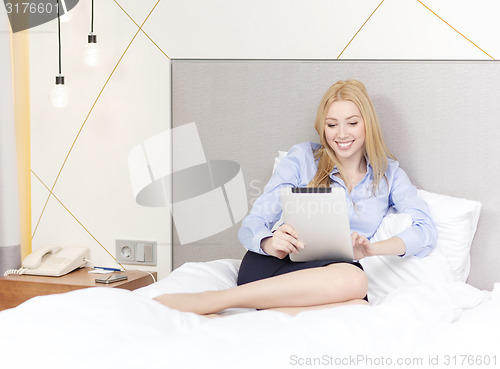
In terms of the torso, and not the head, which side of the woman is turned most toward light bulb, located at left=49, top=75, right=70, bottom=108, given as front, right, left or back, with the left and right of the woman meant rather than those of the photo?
right

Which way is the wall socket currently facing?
toward the camera

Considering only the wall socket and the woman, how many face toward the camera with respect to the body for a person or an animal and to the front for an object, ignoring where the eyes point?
2

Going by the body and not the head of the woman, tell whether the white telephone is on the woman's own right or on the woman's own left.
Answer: on the woman's own right

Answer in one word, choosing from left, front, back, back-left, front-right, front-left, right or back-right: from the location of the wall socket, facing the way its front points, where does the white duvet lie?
front

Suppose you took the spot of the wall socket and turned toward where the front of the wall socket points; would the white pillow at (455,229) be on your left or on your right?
on your left
